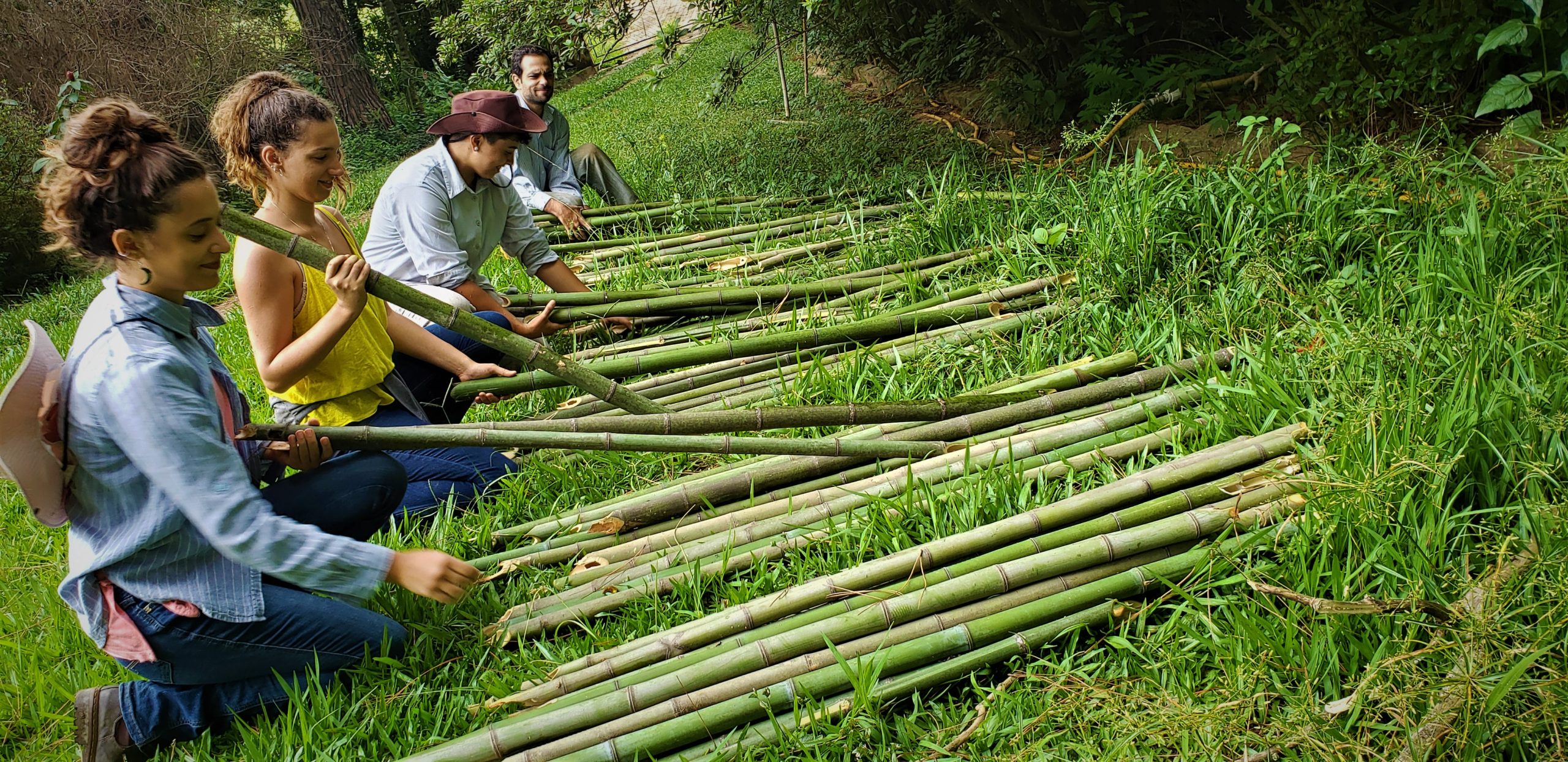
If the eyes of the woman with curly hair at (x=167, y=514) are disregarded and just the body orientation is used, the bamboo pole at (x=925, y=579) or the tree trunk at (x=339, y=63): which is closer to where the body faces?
the bamboo pole

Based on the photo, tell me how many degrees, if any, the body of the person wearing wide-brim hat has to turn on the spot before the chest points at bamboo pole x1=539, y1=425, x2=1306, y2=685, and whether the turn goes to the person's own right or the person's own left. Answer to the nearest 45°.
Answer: approximately 45° to the person's own right

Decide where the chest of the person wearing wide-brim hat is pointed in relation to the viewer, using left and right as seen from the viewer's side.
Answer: facing the viewer and to the right of the viewer

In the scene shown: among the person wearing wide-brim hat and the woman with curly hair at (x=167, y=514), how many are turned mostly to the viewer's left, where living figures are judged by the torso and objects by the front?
0

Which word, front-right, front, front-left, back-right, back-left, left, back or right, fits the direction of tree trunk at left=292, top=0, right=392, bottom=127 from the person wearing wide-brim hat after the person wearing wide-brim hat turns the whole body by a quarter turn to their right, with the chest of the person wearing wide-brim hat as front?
back-right

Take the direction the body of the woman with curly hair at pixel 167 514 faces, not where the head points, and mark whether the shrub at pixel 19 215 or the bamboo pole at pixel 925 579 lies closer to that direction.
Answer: the bamboo pole

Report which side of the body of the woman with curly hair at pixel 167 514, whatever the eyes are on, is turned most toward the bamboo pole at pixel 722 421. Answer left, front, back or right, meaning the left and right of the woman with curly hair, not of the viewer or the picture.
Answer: front

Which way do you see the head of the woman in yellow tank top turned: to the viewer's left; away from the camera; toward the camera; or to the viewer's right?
to the viewer's right

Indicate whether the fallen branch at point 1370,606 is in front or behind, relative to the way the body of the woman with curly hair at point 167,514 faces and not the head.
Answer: in front

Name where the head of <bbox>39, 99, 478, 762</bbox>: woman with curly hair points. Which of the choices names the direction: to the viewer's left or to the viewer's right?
to the viewer's right

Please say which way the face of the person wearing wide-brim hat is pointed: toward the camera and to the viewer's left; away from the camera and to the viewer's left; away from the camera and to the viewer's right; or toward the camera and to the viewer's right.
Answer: toward the camera and to the viewer's right

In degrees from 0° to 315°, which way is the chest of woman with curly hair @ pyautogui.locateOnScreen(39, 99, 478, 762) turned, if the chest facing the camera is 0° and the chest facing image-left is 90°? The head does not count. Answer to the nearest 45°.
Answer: approximately 270°

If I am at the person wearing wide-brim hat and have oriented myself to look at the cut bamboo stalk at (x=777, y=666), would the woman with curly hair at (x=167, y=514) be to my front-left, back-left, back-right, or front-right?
front-right

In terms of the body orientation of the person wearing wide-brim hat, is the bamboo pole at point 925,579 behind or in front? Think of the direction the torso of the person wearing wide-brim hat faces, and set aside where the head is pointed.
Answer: in front
